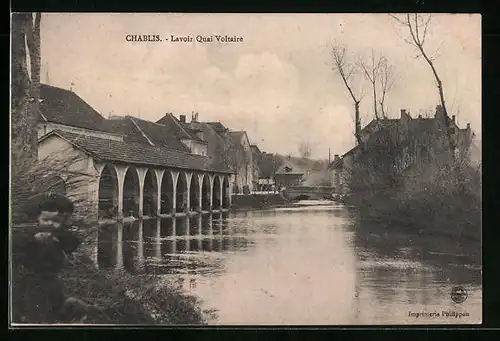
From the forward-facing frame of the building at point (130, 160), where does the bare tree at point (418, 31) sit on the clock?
The bare tree is roughly at 11 o'clock from the building.

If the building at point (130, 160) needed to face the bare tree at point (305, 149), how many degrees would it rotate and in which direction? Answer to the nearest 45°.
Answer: approximately 45° to its left

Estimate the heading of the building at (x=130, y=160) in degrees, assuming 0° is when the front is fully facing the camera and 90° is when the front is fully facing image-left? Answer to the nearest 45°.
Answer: approximately 315°
